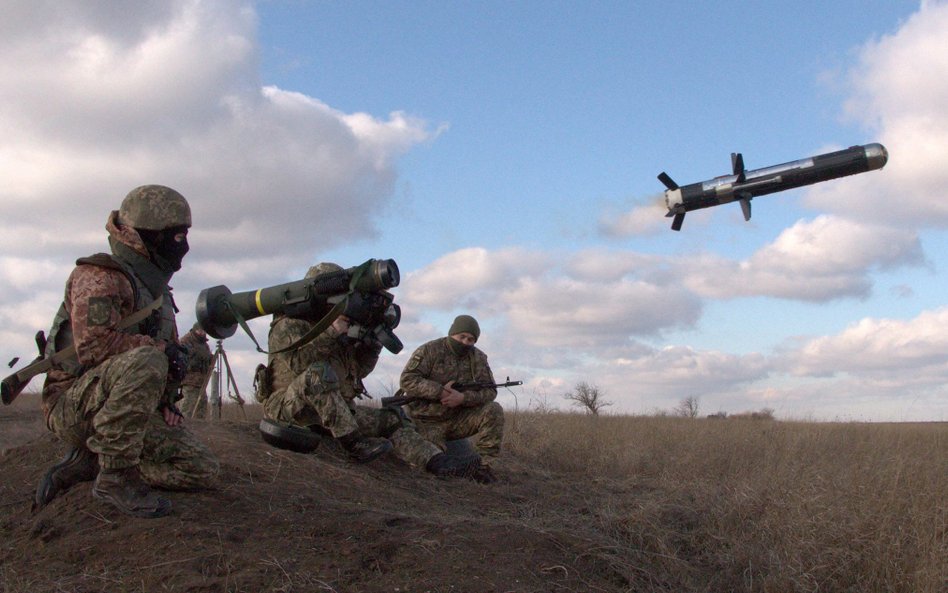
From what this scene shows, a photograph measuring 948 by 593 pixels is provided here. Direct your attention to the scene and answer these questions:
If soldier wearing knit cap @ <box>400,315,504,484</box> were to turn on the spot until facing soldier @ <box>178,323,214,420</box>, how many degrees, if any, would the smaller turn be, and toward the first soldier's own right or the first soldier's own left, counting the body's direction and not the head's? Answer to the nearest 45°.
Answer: approximately 180°

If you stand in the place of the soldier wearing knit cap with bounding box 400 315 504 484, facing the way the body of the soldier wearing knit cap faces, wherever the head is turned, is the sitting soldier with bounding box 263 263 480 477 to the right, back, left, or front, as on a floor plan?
right

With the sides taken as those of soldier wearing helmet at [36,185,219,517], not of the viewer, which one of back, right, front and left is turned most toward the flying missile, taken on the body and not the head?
front

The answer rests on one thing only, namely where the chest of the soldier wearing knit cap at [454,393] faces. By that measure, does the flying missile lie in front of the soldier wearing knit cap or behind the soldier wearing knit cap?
in front

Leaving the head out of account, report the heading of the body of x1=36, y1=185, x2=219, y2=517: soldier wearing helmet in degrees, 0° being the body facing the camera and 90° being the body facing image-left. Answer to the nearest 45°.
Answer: approximately 270°

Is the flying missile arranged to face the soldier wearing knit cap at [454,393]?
no

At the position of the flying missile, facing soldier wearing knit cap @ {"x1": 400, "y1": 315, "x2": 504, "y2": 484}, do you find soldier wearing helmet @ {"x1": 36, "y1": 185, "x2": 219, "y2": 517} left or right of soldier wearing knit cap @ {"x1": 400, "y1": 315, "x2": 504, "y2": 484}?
left

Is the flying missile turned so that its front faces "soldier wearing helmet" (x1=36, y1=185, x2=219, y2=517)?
no

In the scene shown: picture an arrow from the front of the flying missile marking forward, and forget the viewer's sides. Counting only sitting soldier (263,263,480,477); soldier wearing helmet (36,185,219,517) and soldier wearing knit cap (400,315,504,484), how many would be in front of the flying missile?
0

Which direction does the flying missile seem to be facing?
to the viewer's right

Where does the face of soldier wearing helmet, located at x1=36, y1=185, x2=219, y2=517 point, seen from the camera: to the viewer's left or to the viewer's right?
to the viewer's right

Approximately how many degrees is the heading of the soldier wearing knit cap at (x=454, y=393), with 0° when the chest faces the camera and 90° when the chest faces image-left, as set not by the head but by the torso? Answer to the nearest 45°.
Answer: approximately 315°
